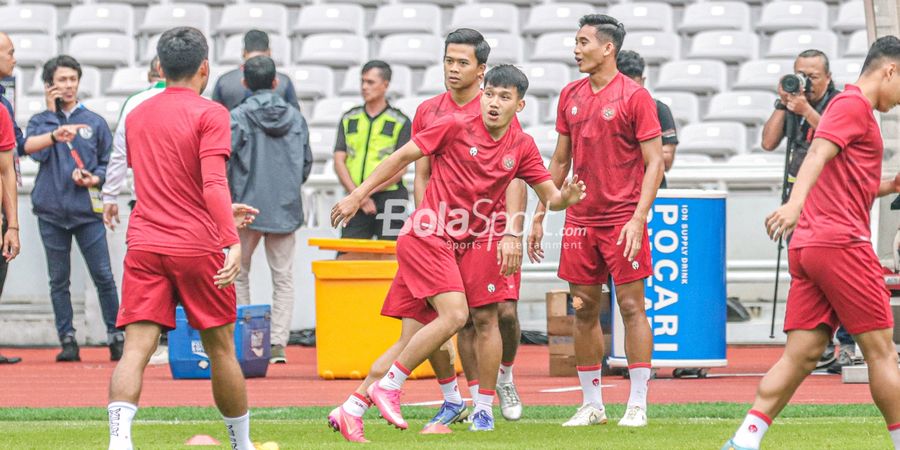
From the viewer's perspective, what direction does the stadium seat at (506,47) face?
toward the camera

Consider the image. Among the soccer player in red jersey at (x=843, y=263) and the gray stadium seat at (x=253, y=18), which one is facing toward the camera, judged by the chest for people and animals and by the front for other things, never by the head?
the gray stadium seat

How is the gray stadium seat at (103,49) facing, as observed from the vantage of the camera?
facing the viewer

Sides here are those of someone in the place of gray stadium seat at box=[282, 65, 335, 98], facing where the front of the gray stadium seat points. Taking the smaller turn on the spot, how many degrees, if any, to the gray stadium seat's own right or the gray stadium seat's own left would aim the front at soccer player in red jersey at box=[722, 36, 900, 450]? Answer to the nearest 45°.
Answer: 0° — it already faces them

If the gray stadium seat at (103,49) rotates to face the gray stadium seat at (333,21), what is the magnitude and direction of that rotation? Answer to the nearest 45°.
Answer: approximately 90° to its left

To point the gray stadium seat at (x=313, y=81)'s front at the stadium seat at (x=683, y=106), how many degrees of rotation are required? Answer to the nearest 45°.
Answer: approximately 90° to its left

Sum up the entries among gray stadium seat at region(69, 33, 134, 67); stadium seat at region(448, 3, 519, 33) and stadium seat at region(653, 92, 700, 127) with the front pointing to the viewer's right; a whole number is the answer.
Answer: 0

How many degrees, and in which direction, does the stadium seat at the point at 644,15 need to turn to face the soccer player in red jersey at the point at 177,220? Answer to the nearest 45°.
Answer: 0° — it already faces them

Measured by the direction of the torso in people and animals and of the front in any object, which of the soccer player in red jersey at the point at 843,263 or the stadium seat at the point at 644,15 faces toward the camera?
the stadium seat

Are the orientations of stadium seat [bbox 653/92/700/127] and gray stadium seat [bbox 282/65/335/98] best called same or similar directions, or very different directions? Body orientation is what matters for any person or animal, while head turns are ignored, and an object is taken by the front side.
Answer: same or similar directions

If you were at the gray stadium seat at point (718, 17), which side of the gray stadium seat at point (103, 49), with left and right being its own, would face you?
left

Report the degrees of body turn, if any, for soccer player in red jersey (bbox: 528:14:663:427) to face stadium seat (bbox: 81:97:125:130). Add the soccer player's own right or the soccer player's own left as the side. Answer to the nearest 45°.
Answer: approximately 90° to the soccer player's own right

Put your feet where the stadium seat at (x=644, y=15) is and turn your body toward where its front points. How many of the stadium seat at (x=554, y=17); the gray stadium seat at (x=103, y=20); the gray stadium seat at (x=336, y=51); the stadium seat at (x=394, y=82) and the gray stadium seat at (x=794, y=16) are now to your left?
1

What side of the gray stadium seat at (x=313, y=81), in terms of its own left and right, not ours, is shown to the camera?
front

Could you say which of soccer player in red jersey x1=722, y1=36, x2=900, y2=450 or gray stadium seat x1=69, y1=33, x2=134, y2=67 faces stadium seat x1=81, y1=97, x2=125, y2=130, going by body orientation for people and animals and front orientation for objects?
the gray stadium seat

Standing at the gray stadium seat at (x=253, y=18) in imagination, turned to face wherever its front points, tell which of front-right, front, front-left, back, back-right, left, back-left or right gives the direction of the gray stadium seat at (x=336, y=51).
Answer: front-left
